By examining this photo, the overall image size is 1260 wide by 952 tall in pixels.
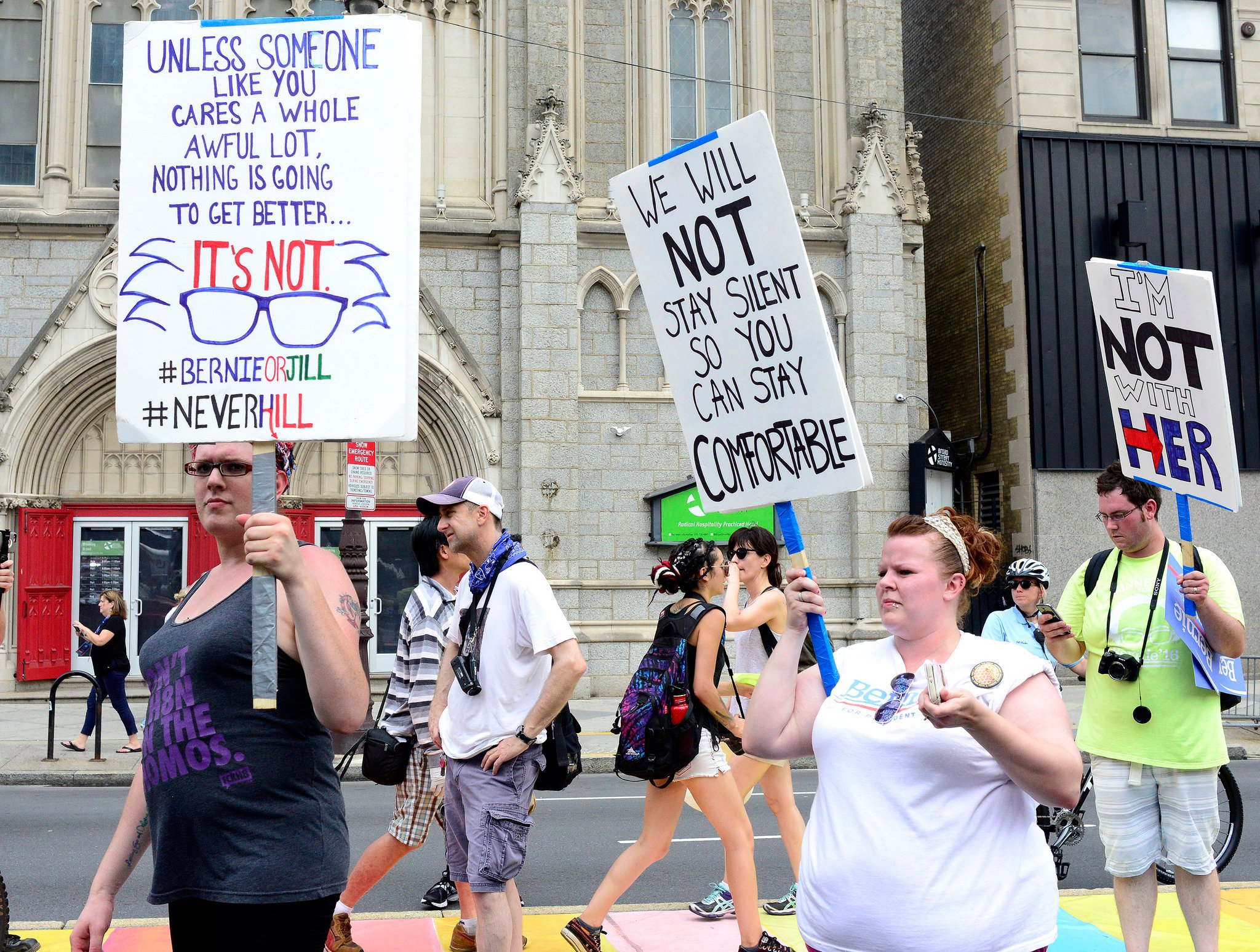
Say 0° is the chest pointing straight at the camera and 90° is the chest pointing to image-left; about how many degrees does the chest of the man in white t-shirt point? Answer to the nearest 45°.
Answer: approximately 45°

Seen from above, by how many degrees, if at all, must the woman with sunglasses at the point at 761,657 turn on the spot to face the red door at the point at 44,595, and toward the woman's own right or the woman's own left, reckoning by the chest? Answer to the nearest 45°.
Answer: approximately 45° to the woman's own right

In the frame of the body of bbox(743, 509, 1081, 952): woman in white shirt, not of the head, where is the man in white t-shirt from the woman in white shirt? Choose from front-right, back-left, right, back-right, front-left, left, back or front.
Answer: right

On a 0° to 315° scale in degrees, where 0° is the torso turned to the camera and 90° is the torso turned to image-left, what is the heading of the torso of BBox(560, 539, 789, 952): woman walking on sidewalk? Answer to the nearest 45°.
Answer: approximately 270°

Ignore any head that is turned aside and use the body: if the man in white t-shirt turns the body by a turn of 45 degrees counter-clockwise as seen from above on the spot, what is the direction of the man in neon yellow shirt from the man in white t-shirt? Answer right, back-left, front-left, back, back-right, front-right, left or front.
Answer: left

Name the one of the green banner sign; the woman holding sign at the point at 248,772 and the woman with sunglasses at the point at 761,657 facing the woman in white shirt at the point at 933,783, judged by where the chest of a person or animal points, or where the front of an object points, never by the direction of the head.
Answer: the green banner sign

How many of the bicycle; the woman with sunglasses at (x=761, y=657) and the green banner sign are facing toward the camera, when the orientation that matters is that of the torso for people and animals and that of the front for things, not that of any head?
1

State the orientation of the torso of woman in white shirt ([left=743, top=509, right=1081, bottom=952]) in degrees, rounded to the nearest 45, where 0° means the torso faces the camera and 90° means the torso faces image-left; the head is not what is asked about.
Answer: approximately 45°

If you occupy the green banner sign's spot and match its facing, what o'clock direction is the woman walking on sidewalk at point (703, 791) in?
The woman walking on sidewalk is roughly at 12 o'clock from the green banner sign.

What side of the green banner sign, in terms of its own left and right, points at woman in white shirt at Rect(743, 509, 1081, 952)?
front

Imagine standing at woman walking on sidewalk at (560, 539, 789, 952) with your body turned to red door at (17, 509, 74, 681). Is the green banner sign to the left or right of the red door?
right
